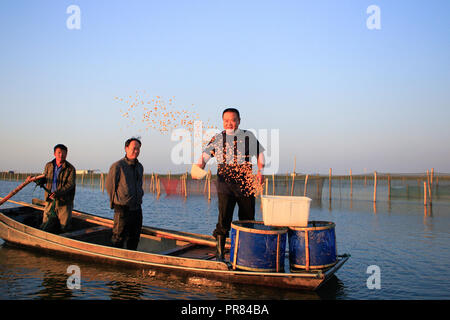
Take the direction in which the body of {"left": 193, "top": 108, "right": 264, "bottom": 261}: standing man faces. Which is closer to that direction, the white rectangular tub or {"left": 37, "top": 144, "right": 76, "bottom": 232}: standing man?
the white rectangular tub

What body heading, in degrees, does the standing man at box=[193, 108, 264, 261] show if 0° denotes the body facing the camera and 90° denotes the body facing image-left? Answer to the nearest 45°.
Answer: approximately 0°

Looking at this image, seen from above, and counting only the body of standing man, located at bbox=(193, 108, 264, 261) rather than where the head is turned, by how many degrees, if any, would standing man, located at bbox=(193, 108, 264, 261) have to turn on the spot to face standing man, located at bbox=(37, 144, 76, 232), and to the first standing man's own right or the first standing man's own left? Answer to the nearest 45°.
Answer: approximately 135° to the first standing man's own right

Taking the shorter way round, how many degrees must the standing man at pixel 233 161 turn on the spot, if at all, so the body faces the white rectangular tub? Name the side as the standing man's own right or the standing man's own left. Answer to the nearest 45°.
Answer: approximately 45° to the standing man's own left

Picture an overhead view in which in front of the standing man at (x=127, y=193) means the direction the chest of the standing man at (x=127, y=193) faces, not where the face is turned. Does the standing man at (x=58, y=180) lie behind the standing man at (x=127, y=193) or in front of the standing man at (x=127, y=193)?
behind

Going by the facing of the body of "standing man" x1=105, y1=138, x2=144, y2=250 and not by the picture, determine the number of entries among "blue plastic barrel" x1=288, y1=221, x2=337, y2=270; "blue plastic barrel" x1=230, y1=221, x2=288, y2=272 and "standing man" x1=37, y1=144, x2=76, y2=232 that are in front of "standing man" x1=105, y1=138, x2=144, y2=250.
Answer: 2

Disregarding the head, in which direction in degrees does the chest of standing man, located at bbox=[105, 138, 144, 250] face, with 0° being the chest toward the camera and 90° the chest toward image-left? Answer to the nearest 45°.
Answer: approximately 315°

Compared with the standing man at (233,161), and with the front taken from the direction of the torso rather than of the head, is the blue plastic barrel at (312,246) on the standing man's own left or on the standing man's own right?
on the standing man's own left
